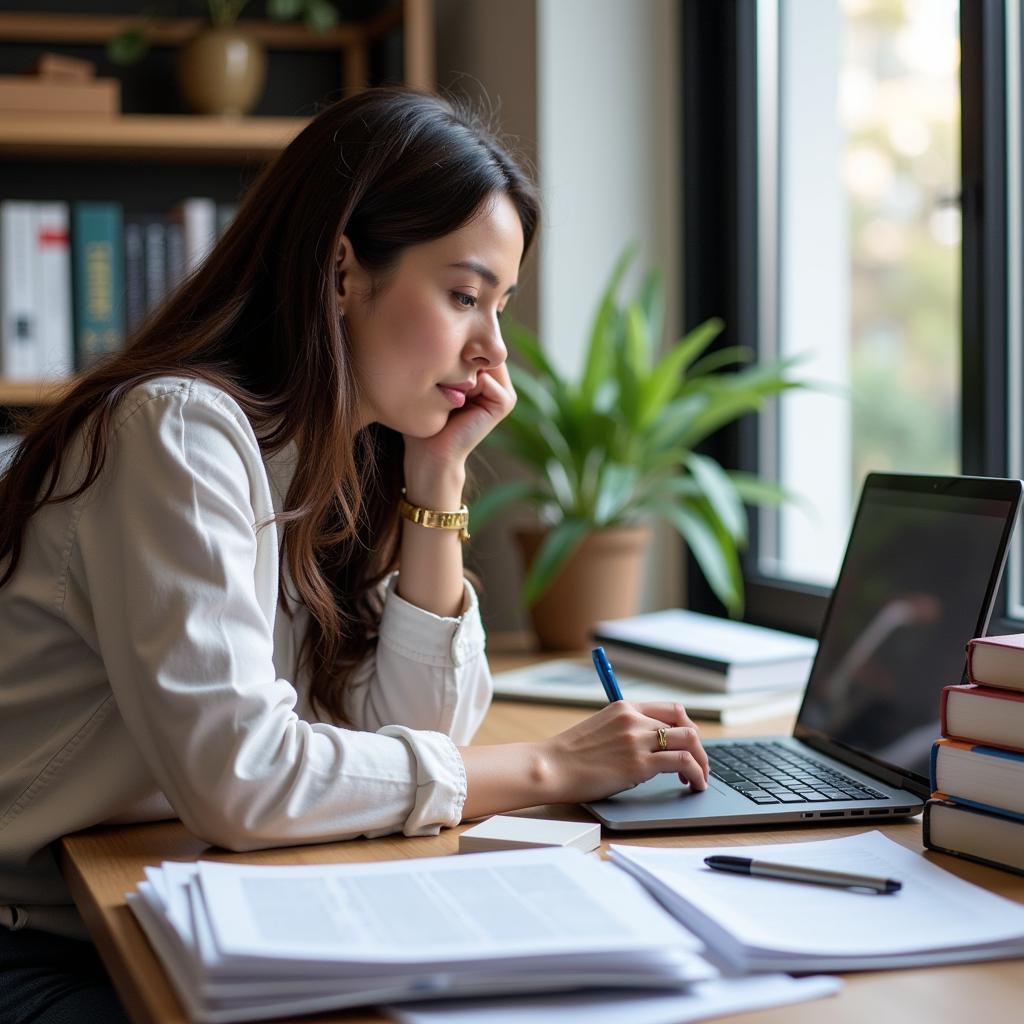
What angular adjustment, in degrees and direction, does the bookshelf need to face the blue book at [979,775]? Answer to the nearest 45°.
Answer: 0° — it already faces it

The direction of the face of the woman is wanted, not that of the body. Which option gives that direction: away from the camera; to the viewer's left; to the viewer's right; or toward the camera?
to the viewer's right

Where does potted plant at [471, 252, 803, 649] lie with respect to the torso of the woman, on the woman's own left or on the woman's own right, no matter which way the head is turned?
on the woman's own left

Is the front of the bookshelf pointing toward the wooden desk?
yes

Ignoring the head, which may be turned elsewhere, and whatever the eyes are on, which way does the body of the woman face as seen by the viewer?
to the viewer's right

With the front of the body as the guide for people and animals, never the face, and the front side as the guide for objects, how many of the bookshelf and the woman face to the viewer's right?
1

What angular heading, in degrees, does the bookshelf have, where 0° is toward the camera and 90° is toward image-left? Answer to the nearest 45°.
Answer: approximately 0°

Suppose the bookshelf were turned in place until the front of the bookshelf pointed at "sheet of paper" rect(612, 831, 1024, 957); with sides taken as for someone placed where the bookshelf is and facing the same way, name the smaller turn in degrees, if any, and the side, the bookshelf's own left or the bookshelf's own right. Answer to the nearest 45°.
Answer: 0° — it already faces it

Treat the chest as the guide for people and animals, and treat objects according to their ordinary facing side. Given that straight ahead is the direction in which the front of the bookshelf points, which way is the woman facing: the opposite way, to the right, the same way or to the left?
to the left
